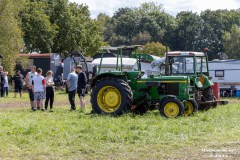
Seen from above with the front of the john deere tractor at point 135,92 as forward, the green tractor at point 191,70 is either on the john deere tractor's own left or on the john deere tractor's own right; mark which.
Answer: on the john deere tractor's own left

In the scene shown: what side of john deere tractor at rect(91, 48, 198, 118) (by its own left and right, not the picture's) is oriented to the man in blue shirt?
back

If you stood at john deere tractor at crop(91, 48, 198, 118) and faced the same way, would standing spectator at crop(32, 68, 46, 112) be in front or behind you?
behind
